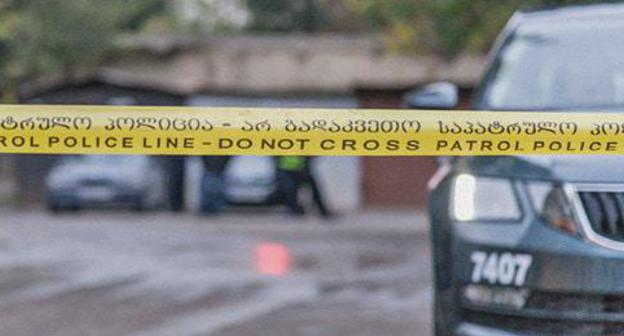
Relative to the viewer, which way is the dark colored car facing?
toward the camera

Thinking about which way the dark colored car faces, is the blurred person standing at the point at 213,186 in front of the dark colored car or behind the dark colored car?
behind

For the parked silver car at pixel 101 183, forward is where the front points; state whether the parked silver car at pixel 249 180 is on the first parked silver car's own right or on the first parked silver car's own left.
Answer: on the first parked silver car's own left

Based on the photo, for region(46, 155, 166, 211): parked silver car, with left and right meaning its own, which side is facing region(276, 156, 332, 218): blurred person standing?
left

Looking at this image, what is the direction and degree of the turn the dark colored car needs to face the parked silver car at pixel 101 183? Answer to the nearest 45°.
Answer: approximately 135° to its right

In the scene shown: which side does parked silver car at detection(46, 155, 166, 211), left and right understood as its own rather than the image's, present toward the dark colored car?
front

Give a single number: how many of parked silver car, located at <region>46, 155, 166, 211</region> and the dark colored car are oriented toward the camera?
2
